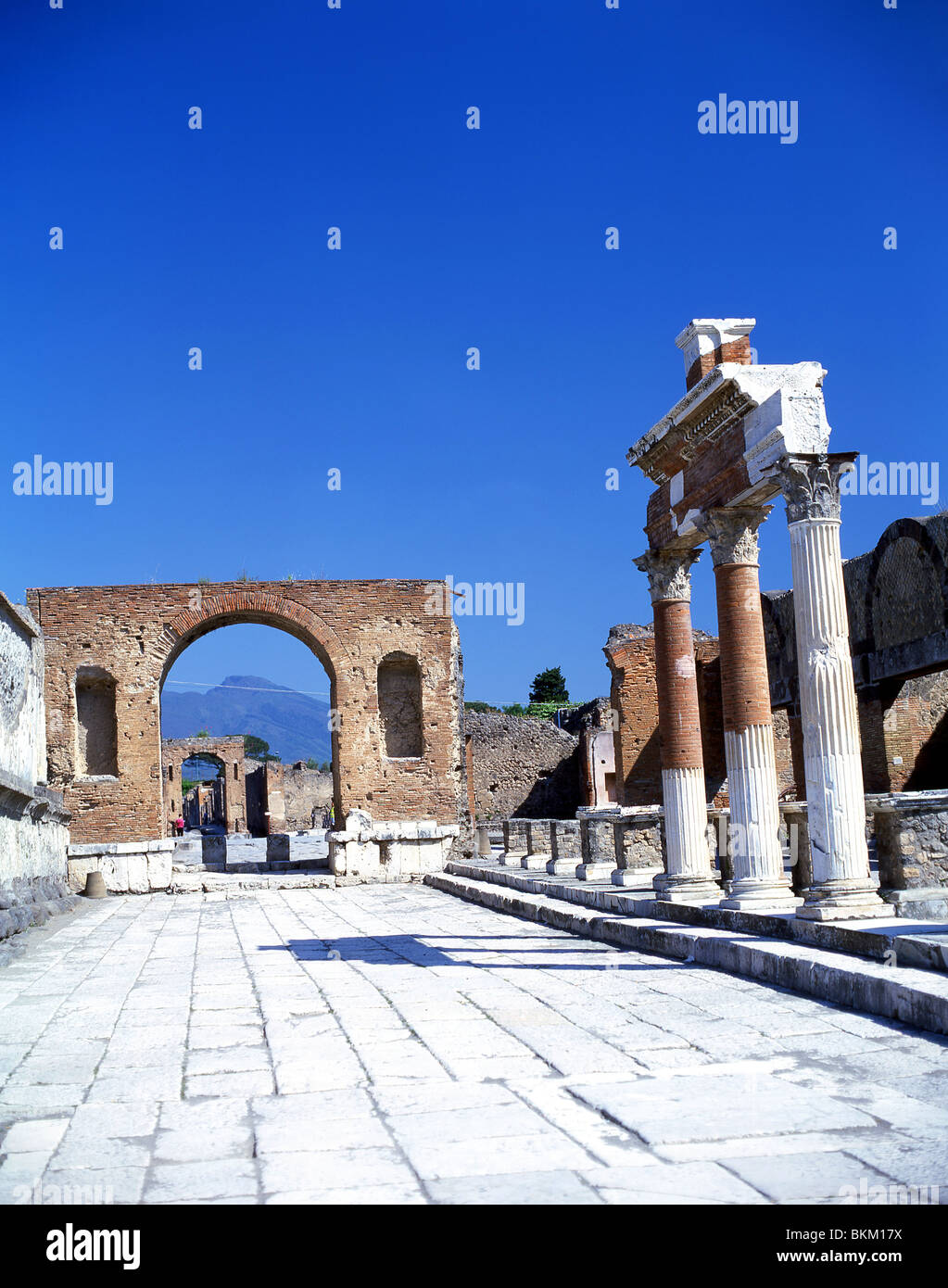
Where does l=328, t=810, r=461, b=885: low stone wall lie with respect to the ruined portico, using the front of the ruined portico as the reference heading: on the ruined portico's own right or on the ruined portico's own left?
on the ruined portico's own right

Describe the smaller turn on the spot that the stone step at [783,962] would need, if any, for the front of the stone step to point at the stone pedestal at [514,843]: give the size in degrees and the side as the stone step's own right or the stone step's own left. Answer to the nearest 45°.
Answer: approximately 135° to the stone step's own right

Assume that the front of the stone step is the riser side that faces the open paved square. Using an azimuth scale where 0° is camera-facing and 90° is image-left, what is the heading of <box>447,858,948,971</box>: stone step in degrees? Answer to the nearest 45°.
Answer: approximately 45°

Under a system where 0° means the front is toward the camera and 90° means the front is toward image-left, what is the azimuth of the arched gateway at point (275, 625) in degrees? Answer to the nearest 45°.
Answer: approximately 0°

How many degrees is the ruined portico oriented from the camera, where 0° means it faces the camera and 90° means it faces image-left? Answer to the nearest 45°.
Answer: approximately 45°

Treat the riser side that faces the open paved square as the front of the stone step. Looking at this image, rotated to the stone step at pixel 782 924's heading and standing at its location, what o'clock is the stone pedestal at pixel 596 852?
The stone pedestal is roughly at 4 o'clock from the stone step.

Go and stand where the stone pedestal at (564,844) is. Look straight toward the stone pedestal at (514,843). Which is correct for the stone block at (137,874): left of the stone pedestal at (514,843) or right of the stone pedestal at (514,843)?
left

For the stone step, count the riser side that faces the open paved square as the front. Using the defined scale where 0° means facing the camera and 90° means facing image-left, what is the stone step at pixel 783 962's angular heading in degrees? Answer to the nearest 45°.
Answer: approximately 45°

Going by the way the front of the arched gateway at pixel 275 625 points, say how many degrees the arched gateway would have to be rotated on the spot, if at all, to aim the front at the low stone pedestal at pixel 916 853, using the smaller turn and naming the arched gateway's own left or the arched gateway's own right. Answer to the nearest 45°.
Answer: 0° — it already faces it
